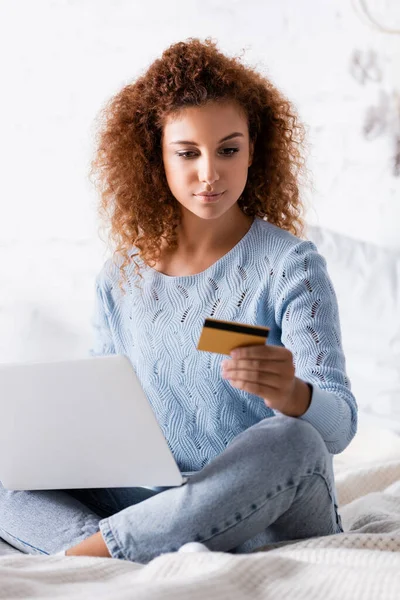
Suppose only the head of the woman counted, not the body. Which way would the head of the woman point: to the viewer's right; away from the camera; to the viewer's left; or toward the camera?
toward the camera

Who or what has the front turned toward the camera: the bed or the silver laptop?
the bed

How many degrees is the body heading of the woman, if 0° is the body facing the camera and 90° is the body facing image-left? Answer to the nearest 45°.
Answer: approximately 45°

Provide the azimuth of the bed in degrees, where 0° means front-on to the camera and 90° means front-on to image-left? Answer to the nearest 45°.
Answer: approximately 0°

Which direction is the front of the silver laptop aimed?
away from the camera

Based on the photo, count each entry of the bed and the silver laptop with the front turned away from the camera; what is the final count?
1
